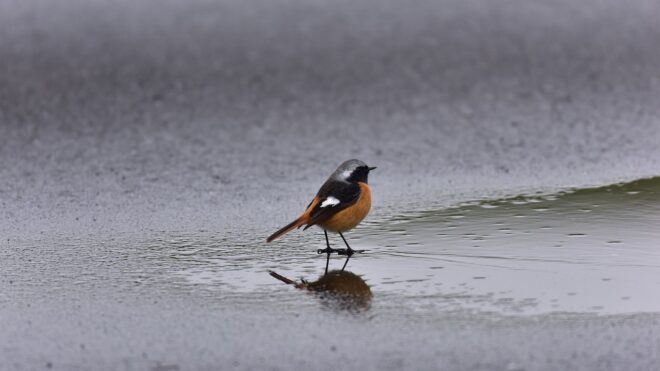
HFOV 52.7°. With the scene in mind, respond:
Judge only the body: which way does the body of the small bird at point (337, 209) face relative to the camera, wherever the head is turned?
to the viewer's right
